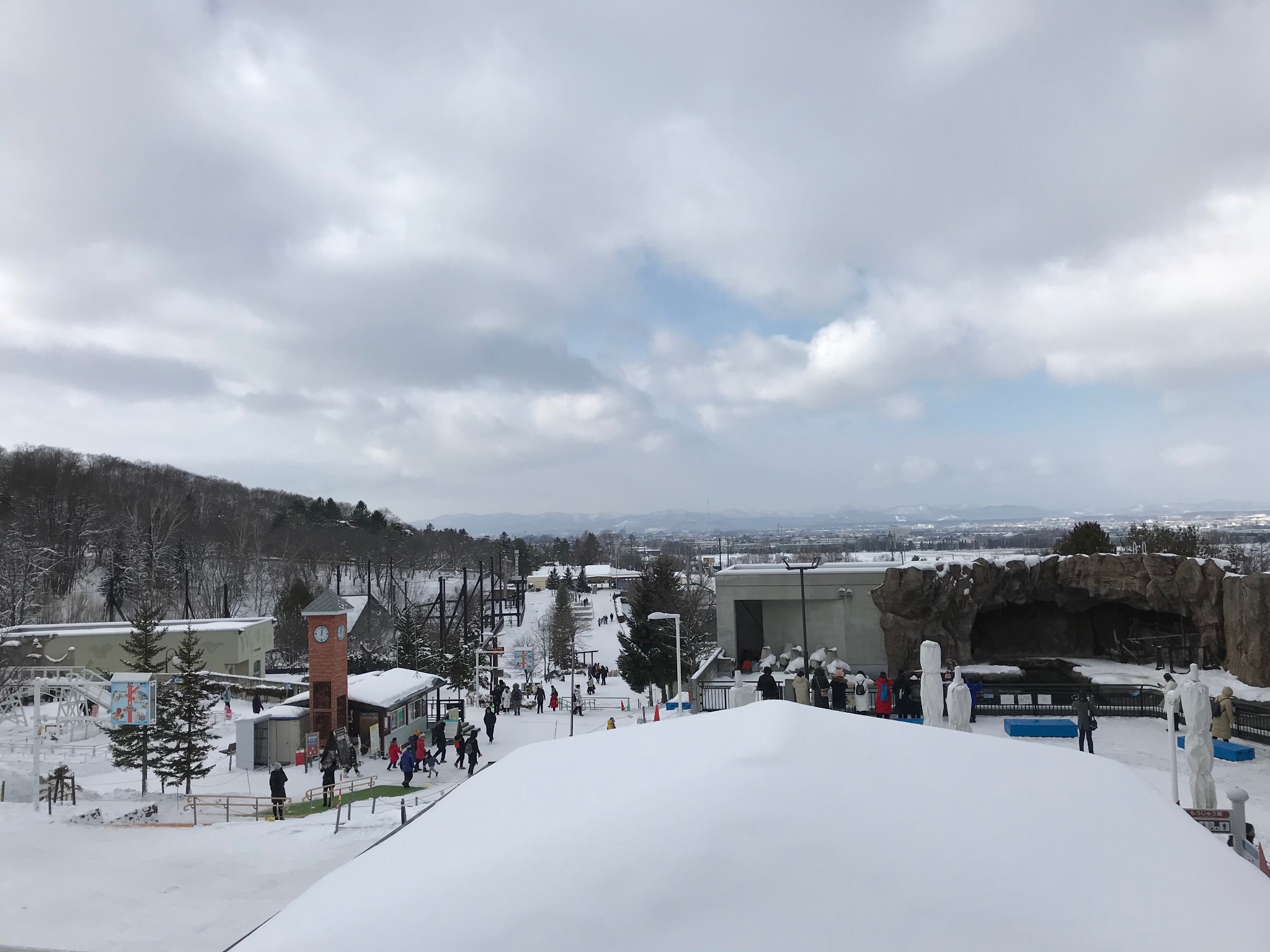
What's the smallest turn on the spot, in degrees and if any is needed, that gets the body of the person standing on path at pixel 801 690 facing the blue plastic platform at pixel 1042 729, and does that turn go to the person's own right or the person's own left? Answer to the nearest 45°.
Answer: approximately 90° to the person's own right

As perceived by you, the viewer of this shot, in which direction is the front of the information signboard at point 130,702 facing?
facing the viewer

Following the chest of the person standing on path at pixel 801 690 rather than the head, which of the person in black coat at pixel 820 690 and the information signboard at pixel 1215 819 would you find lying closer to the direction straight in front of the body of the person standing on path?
the person in black coat

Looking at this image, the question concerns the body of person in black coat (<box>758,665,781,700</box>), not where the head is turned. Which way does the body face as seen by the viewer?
away from the camera

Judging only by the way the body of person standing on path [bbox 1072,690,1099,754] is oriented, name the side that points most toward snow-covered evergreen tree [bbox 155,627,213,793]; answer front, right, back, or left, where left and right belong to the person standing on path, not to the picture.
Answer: left

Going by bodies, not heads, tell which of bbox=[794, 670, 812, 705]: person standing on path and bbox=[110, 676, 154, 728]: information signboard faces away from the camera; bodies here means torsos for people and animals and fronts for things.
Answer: the person standing on path

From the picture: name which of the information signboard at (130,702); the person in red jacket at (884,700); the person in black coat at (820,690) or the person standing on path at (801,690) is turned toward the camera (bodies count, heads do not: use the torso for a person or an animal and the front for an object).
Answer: the information signboard

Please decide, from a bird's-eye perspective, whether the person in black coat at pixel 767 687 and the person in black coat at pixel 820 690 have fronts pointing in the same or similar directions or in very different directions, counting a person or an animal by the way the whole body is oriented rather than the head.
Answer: same or similar directions

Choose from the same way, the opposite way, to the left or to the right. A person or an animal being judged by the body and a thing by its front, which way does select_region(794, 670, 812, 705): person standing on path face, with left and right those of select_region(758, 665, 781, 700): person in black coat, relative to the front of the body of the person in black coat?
the same way

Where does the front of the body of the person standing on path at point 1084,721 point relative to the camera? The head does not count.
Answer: away from the camera

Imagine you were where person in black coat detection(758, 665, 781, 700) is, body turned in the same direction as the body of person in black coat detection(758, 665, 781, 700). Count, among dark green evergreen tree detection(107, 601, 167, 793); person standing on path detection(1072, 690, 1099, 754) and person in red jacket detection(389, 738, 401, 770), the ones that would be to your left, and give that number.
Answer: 2

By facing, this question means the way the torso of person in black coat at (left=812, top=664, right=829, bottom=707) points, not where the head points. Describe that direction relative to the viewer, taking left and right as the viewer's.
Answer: facing away from the viewer

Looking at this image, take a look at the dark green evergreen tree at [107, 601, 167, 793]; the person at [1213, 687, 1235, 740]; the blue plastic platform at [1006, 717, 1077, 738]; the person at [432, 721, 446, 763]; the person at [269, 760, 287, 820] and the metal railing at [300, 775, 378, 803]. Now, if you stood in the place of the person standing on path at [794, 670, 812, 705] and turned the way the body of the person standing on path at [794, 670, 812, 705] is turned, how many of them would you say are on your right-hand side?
2

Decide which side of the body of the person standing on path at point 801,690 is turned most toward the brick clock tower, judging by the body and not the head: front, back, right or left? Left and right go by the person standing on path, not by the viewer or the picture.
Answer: left

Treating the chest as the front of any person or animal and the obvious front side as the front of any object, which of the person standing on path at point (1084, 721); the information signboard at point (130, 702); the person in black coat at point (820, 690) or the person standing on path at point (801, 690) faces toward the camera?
the information signboard

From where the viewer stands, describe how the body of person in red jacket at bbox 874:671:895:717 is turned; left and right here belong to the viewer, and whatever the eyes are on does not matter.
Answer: facing away from the viewer

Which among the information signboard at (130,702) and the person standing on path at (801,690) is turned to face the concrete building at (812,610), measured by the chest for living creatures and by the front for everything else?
the person standing on path

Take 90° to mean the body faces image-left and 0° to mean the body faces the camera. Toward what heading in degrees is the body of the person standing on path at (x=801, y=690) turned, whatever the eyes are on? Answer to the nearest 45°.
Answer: approximately 180°
